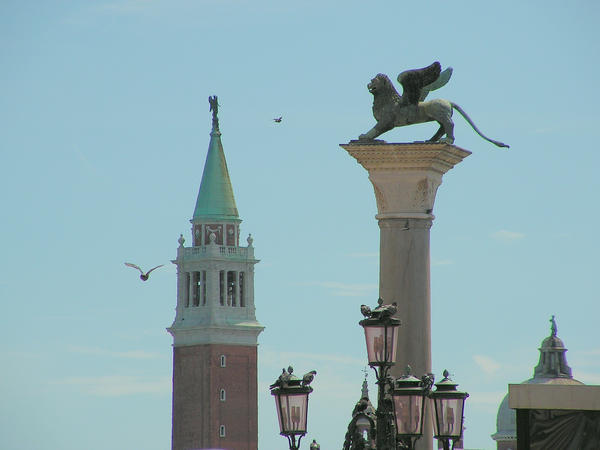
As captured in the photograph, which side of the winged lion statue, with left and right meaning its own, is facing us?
left
